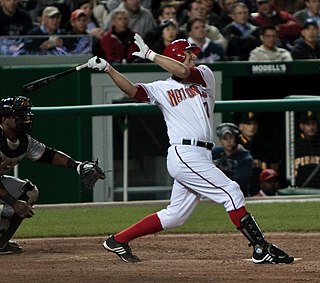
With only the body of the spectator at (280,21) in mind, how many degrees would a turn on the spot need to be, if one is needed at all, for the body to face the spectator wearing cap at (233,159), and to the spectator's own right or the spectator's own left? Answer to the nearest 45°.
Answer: approximately 45° to the spectator's own left

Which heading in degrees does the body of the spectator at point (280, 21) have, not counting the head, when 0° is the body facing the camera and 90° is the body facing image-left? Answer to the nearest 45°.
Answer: approximately 45°

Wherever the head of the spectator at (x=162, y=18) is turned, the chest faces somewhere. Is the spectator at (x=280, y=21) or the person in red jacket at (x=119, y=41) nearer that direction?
the person in red jacket

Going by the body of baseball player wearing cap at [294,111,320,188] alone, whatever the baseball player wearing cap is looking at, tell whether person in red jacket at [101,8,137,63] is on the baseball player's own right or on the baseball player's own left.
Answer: on the baseball player's own right

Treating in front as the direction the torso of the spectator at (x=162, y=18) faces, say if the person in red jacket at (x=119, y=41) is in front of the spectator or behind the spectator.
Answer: in front

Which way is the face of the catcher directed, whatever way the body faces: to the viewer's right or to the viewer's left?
to the viewer's right

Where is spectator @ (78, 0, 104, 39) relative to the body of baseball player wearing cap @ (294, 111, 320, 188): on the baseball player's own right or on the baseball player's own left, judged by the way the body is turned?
on the baseball player's own right

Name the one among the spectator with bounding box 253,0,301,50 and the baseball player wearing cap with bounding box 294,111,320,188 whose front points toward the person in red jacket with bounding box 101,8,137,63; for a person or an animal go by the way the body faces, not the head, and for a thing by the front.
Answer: the spectator

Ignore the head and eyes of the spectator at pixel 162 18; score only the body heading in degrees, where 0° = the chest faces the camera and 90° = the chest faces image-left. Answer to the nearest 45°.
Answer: approximately 0°
